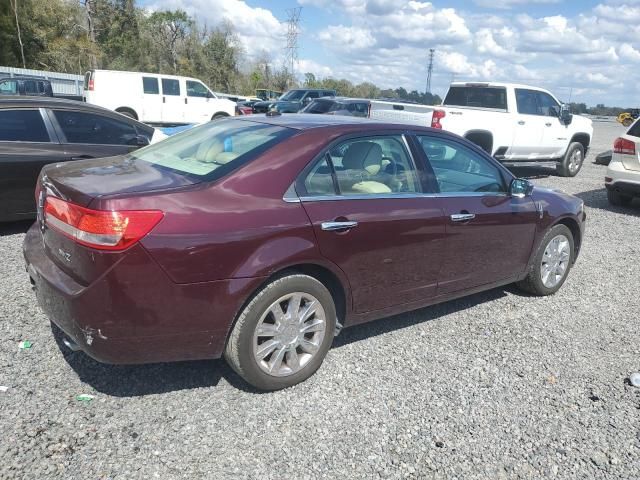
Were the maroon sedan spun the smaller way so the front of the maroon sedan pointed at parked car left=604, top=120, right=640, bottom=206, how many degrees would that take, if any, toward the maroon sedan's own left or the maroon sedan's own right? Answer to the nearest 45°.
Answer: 0° — it already faces it

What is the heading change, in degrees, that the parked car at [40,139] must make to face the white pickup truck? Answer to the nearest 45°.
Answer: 0° — it already faces it

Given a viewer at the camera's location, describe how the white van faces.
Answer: facing to the right of the viewer

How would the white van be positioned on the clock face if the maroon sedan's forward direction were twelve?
The white van is roughly at 10 o'clock from the maroon sedan.

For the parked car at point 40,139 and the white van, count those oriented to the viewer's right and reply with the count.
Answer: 2

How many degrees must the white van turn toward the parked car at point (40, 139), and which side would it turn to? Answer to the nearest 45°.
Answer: approximately 90° to its right

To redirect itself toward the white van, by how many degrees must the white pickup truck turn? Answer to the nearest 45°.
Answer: approximately 135° to its left

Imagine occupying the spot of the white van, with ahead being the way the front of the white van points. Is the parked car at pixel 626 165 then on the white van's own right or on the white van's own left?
on the white van's own right

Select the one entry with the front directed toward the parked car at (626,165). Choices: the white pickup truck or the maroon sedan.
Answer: the maroon sedan

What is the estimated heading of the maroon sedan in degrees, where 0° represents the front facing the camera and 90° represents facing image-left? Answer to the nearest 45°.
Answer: approximately 225°

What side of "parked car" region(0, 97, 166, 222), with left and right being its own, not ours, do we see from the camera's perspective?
right

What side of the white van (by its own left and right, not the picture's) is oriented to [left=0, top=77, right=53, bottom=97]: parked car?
back

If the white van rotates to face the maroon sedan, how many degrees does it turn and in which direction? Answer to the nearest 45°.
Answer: approximately 90° to its right
